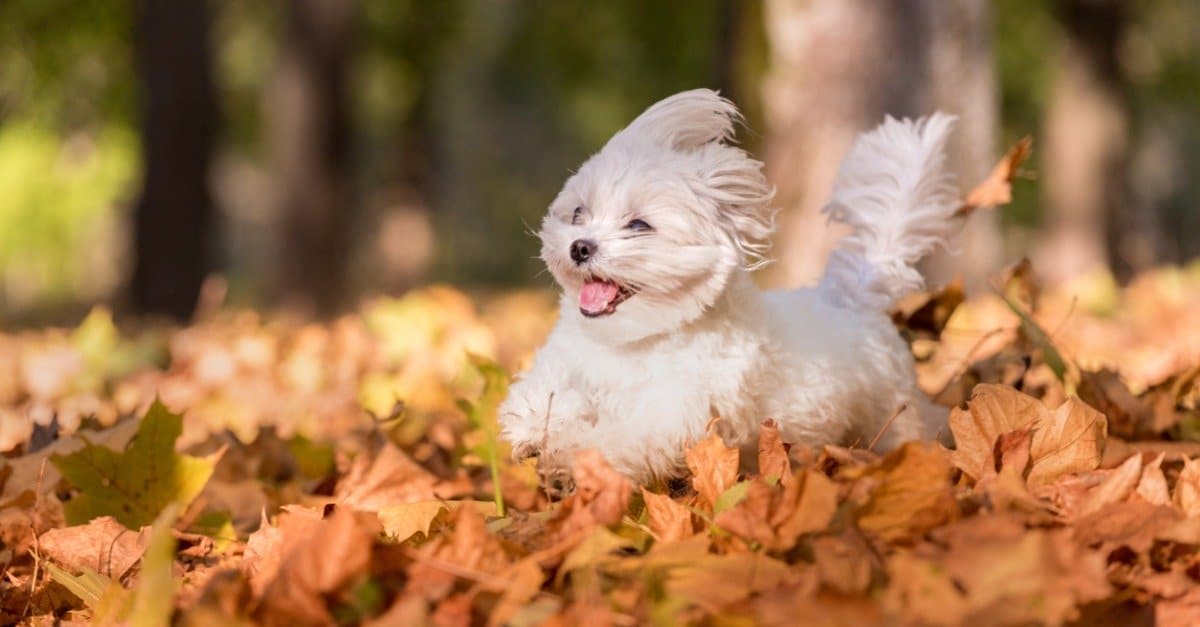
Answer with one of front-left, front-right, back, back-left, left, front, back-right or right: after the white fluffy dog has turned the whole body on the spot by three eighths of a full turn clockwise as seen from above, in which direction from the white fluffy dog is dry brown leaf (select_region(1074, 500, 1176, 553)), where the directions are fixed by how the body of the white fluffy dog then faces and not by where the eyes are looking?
back-right

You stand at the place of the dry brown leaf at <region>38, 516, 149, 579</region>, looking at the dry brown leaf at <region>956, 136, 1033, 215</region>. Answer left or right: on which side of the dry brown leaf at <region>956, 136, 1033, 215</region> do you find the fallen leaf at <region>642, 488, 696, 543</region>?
right

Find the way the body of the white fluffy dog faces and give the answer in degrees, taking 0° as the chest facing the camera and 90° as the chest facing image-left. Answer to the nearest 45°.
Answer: approximately 45°

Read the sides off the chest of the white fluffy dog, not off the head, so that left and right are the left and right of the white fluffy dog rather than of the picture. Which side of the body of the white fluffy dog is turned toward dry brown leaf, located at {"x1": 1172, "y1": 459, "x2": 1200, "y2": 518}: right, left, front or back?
left

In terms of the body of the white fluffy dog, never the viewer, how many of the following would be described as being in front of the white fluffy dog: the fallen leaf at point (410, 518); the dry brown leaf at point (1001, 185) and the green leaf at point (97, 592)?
2

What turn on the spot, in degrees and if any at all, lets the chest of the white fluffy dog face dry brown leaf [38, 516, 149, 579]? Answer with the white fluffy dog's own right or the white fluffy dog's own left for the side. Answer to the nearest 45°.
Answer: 0° — it already faces it

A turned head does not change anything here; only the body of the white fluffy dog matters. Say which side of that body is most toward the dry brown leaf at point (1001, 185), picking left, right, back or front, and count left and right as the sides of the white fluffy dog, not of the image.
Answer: back

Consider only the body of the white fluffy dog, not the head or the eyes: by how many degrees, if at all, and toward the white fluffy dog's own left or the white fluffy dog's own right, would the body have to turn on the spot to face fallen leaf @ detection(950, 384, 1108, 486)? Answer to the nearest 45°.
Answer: approximately 90° to the white fluffy dog's own left
